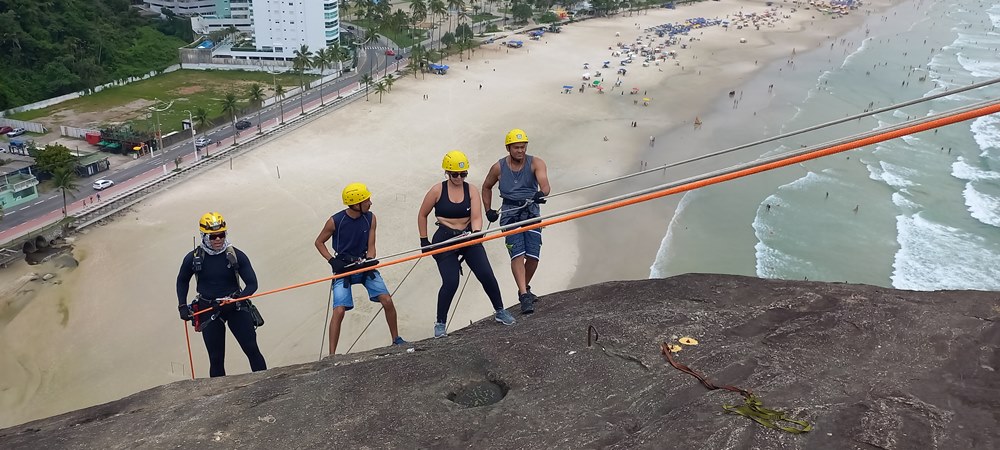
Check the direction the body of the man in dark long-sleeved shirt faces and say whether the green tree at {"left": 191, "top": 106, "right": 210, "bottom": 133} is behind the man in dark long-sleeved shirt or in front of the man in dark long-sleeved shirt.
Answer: behind

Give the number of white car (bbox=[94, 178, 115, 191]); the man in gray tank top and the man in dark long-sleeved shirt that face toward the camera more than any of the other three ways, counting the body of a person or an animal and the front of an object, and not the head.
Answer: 2

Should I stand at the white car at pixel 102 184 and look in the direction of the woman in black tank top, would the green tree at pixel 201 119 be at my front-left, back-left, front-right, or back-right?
back-left

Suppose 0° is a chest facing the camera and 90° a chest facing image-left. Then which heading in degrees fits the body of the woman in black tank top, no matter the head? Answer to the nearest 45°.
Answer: approximately 0°

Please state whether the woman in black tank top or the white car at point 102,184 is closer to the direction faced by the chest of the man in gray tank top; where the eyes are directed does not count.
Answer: the woman in black tank top

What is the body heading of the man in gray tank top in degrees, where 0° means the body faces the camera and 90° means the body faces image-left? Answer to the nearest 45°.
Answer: approximately 0°

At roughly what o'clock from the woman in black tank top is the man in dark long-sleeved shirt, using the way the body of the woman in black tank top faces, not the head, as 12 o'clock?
The man in dark long-sleeved shirt is roughly at 3 o'clock from the woman in black tank top.

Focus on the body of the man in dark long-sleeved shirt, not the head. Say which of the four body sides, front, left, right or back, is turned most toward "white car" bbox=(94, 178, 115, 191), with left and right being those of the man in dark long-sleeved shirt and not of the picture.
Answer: back

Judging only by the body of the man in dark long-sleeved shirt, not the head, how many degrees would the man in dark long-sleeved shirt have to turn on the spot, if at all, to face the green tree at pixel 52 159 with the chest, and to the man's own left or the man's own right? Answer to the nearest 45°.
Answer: approximately 180°

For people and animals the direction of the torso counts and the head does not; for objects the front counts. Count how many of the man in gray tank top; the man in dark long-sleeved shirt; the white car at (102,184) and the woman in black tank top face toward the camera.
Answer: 3

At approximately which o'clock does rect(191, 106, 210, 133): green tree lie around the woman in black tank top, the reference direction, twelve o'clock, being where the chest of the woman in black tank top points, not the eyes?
The green tree is roughly at 5 o'clock from the woman in black tank top.
